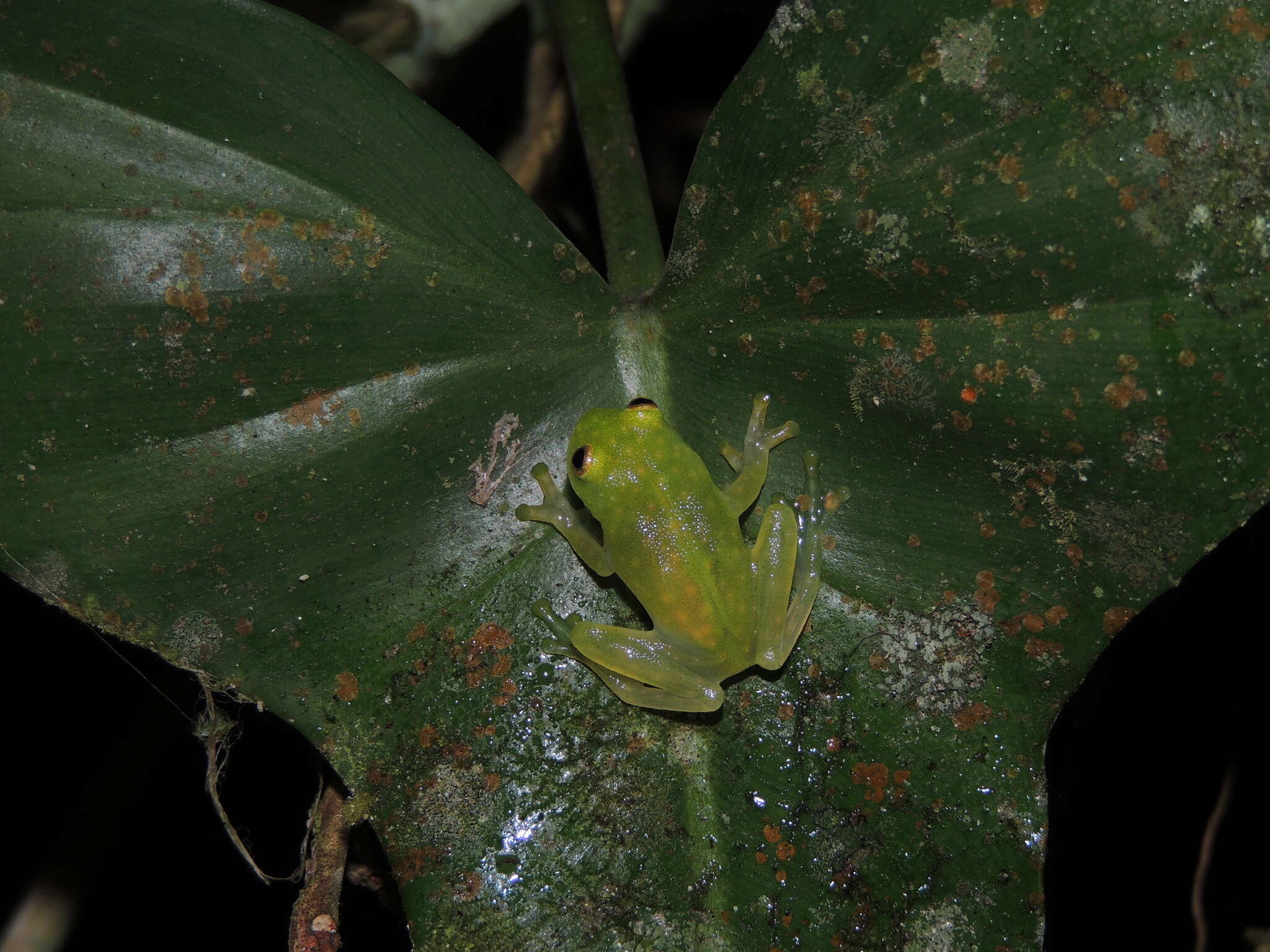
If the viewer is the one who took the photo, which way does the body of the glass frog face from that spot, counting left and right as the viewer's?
facing away from the viewer and to the left of the viewer
